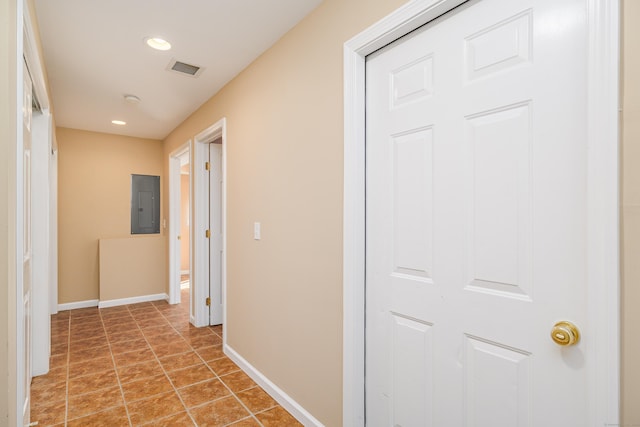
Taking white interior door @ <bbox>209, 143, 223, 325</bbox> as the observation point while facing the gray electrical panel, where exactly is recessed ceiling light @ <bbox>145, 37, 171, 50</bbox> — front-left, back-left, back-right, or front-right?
back-left

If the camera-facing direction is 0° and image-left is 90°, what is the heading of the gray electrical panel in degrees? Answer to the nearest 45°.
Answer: approximately 0°

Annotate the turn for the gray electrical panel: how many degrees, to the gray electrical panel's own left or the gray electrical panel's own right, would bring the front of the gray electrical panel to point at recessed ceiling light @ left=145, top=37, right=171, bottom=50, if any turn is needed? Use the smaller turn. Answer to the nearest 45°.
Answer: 0° — it already faces it

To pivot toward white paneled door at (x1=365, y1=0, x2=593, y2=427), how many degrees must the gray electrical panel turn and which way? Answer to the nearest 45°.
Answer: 0° — it already faces it
